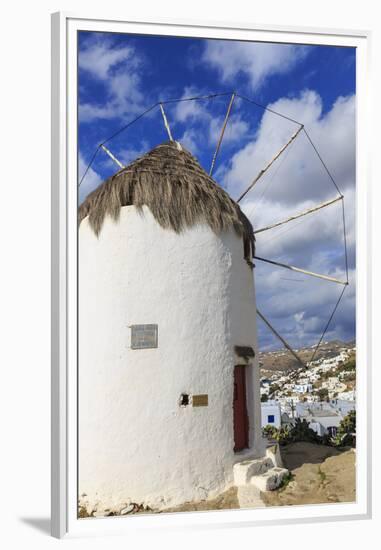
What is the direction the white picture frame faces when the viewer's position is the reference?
facing the viewer and to the right of the viewer
